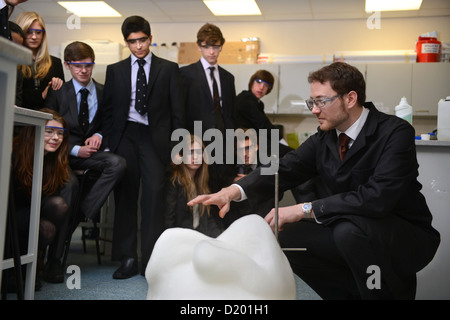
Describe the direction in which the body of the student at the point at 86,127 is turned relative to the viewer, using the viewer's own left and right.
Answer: facing the viewer and to the right of the viewer

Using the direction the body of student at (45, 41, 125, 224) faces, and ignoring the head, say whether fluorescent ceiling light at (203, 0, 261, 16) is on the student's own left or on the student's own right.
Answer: on the student's own left

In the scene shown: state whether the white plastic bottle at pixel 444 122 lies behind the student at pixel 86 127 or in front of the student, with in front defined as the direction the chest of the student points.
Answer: in front

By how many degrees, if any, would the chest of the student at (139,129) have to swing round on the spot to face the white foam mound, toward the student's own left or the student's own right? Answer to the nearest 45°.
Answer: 0° — they already face it

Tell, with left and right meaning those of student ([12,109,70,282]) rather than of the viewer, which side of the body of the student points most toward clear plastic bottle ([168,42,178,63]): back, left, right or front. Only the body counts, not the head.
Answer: left

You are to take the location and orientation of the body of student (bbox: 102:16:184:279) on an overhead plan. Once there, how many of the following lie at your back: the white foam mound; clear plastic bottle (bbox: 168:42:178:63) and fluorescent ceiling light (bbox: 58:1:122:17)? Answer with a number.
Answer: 2
